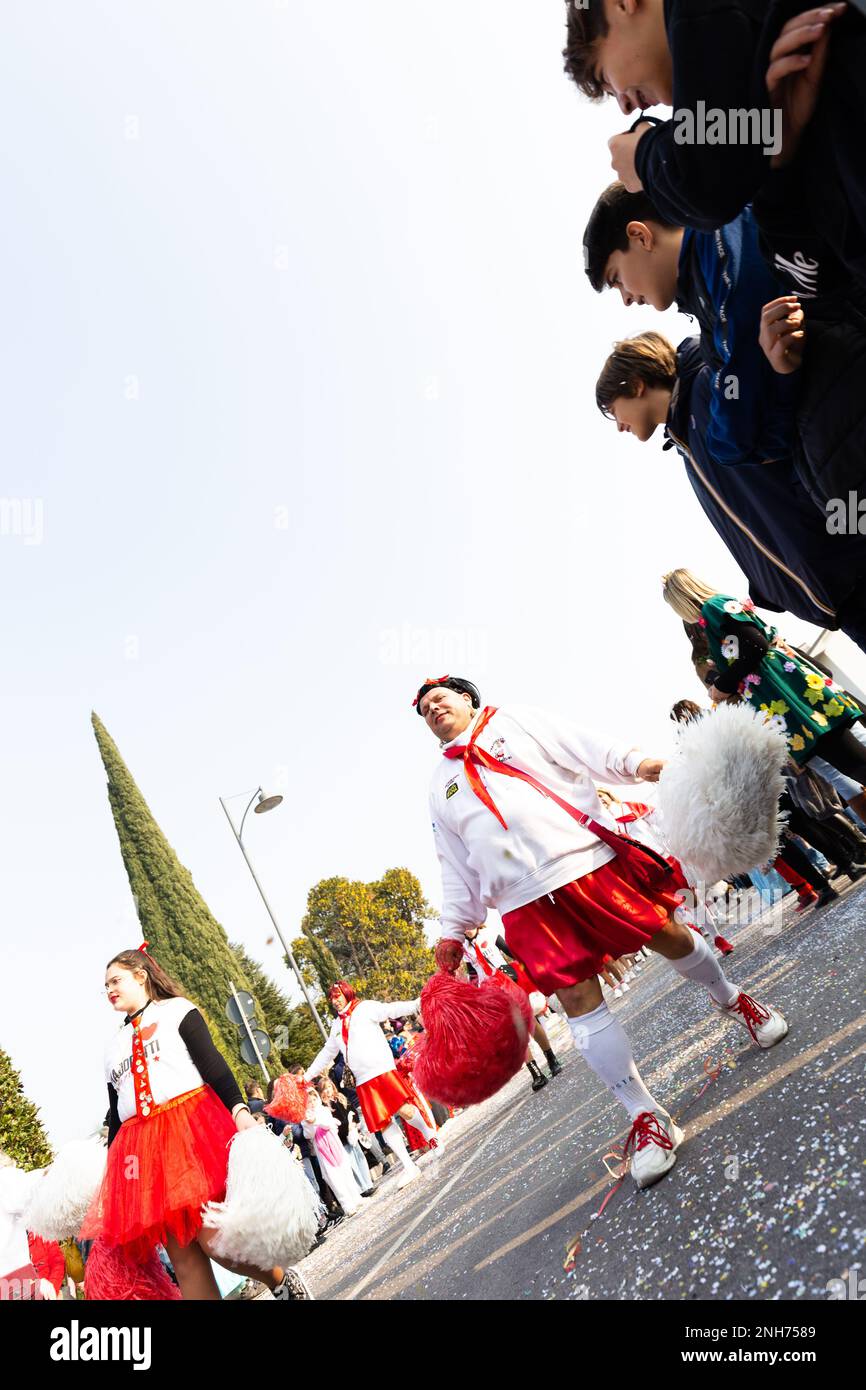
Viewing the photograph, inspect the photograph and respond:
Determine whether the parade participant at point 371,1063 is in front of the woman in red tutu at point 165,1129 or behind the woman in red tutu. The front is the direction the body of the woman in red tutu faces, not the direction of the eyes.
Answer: behind

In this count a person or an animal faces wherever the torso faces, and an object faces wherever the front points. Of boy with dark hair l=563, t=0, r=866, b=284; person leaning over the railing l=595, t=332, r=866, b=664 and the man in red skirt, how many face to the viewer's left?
2

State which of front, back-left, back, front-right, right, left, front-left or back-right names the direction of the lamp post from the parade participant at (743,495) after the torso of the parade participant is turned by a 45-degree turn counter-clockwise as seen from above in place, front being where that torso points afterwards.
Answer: right

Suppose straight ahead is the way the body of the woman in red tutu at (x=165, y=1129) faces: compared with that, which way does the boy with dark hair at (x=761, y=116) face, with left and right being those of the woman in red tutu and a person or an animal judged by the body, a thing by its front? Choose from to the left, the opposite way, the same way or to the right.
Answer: to the right

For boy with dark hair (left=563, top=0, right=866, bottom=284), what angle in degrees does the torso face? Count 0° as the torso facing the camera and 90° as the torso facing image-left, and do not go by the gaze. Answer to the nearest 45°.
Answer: approximately 90°

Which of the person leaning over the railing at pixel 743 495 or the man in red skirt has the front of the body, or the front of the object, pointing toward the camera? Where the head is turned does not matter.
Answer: the man in red skirt

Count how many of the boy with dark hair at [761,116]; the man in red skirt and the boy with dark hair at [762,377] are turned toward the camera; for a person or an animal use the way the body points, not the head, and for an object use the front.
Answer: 1

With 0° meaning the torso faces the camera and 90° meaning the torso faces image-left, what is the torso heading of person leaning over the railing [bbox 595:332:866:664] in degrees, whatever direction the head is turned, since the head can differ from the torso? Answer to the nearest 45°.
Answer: approximately 90°

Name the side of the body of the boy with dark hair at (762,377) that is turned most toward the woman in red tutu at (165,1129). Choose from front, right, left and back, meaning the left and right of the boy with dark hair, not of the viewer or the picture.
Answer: front

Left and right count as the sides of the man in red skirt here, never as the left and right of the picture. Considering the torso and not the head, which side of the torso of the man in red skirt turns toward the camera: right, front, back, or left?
front

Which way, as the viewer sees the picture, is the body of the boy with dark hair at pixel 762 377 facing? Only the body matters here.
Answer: to the viewer's left

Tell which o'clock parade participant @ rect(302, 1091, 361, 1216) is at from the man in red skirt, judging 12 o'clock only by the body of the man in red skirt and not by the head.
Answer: The parade participant is roughly at 5 o'clock from the man in red skirt.

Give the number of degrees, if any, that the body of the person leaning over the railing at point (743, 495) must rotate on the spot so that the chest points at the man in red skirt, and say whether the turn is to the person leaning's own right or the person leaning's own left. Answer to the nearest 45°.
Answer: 0° — they already face them

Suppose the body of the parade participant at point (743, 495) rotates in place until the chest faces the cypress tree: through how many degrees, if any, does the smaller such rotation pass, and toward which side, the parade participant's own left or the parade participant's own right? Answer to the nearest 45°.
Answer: approximately 45° to the parade participant's own right

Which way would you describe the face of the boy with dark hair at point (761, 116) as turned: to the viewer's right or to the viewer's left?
to the viewer's left

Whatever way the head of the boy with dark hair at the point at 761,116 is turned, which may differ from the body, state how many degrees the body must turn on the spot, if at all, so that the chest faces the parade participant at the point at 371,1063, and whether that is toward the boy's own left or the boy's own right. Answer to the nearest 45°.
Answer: approximately 45° to the boy's own right

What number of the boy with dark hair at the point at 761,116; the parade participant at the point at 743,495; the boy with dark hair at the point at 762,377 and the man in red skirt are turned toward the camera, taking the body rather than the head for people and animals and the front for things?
1
